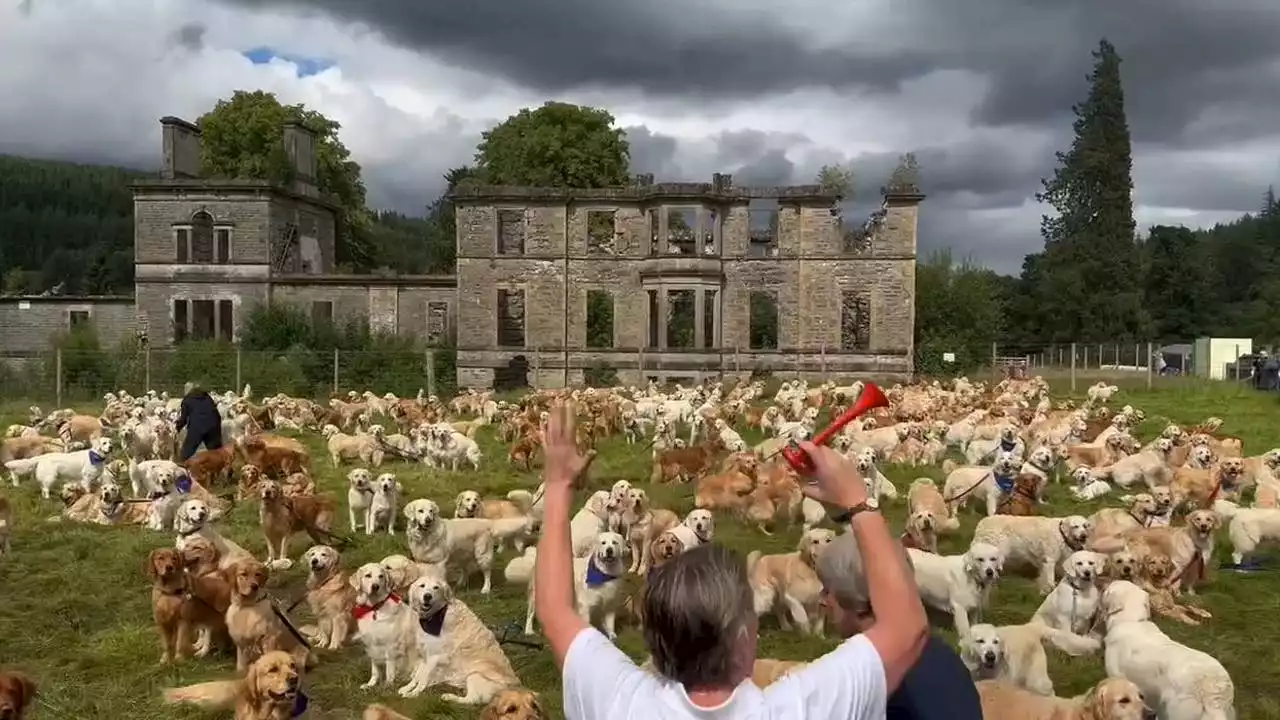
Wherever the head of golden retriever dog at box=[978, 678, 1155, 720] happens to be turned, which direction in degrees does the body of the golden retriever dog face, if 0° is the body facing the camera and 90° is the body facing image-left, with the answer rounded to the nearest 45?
approximately 270°

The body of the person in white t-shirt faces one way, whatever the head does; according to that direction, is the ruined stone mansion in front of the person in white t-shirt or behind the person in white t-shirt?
in front

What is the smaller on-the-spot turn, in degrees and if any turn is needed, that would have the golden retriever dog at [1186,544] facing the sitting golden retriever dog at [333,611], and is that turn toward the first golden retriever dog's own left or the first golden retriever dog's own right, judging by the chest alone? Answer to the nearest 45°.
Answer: approximately 90° to the first golden retriever dog's own right

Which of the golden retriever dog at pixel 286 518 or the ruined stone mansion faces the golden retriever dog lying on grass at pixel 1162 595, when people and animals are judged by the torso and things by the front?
the ruined stone mansion

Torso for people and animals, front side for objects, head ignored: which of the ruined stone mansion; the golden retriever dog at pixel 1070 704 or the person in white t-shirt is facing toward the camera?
the ruined stone mansion

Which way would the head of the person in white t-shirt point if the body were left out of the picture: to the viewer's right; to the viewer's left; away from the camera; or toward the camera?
away from the camera

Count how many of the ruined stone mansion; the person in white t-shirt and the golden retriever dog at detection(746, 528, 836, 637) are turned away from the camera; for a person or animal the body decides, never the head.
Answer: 1

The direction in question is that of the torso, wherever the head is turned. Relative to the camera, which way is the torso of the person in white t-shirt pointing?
away from the camera

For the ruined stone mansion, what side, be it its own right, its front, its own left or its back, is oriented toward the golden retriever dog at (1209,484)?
front

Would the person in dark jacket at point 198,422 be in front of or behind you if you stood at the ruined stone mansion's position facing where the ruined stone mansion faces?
in front

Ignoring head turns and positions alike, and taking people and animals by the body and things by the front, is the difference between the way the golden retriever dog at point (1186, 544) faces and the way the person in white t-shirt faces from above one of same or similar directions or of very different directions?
very different directions

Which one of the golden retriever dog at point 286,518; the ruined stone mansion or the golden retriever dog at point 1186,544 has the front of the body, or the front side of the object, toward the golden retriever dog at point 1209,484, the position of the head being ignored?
the ruined stone mansion

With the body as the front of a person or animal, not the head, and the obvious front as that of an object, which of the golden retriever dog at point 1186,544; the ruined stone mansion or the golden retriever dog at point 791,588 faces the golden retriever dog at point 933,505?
the ruined stone mansion
